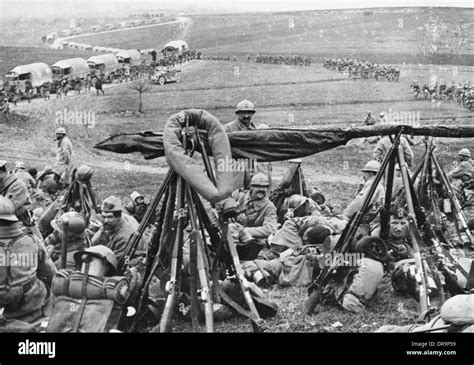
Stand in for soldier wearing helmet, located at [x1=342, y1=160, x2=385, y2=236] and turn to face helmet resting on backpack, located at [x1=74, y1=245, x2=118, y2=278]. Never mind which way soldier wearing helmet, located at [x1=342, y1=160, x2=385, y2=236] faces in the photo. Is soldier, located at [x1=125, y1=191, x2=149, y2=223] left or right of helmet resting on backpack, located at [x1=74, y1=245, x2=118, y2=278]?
right

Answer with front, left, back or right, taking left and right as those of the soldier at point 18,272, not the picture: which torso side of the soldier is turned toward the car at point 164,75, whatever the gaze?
front

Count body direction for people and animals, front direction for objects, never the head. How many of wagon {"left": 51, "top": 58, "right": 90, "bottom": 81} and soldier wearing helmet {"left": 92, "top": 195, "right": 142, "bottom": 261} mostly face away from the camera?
0

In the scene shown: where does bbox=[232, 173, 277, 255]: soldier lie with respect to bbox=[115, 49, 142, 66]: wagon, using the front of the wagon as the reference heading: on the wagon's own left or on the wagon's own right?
on the wagon's own left

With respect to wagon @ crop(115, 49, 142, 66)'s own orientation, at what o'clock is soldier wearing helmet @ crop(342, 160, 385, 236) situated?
The soldier wearing helmet is roughly at 10 o'clock from the wagon.

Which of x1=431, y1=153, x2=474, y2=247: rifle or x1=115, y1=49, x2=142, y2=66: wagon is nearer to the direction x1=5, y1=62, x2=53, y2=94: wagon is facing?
the rifle

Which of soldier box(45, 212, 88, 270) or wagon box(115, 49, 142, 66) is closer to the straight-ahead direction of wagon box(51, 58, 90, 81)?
the soldier
